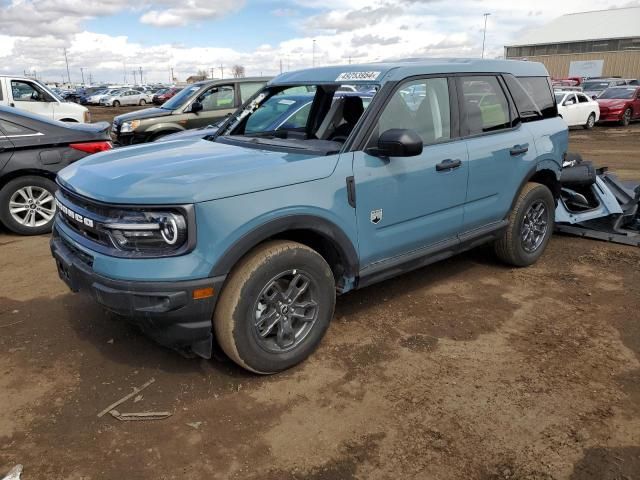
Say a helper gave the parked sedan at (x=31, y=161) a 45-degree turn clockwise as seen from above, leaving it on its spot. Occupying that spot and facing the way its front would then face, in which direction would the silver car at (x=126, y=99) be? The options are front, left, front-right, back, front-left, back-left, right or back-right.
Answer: front-right

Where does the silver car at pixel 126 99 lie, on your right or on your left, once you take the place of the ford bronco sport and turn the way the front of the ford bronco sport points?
on your right

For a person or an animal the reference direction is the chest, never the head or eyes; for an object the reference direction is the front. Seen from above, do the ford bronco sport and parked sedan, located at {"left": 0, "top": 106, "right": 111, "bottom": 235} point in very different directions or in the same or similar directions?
same or similar directions

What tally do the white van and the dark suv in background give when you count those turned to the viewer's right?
1

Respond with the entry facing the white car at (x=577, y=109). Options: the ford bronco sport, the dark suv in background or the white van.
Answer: the white van

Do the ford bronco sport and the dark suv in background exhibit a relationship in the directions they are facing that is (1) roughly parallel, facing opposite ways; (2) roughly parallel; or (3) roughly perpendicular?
roughly parallel

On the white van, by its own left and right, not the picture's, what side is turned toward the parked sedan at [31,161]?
right

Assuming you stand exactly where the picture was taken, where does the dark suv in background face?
facing the viewer and to the left of the viewer

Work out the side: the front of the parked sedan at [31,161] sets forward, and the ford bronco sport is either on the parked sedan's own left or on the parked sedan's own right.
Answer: on the parked sedan's own left

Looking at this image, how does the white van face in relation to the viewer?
to the viewer's right

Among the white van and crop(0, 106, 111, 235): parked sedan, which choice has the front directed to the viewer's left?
the parked sedan

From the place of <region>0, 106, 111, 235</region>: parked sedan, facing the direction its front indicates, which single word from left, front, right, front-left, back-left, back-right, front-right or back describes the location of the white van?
right

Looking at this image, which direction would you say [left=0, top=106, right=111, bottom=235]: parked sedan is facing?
to the viewer's left
